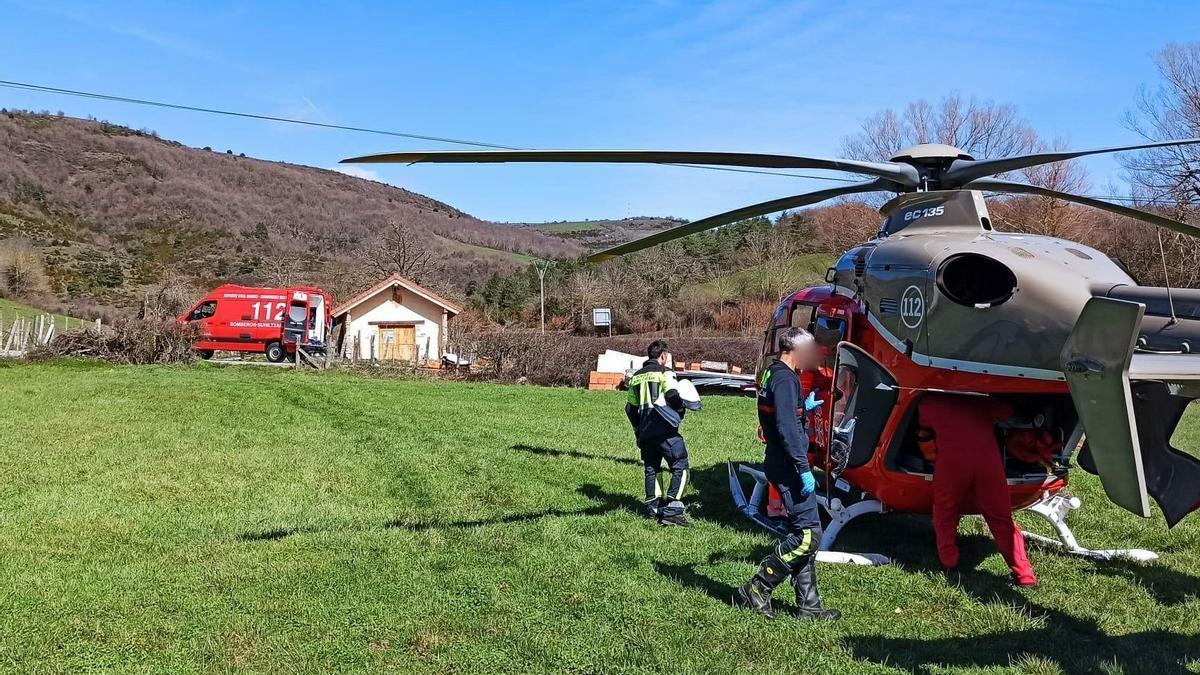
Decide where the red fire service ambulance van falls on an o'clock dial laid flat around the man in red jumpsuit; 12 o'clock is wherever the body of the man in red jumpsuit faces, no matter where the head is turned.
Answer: The red fire service ambulance van is roughly at 10 o'clock from the man in red jumpsuit.

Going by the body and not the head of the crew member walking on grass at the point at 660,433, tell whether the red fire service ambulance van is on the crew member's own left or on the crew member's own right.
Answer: on the crew member's own left

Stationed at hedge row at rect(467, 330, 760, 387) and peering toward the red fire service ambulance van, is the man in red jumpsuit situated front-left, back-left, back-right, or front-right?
back-left

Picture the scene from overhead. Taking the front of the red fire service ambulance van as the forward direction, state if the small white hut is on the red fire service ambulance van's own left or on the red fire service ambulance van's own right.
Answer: on the red fire service ambulance van's own right

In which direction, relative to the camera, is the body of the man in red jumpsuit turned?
away from the camera

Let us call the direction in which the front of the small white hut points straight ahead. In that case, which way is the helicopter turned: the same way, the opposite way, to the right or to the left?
the opposite way

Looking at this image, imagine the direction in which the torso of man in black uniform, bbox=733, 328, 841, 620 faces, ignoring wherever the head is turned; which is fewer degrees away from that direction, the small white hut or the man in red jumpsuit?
the man in red jumpsuit

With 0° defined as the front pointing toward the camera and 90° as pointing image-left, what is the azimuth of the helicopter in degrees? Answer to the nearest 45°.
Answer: approximately 135°

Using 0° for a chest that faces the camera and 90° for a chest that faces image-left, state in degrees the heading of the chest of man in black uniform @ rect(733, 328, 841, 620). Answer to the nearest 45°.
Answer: approximately 270°
